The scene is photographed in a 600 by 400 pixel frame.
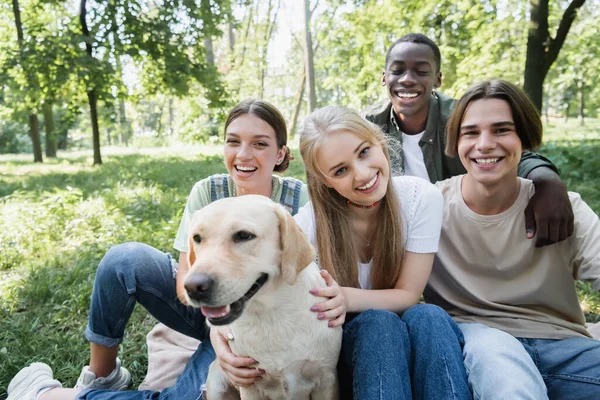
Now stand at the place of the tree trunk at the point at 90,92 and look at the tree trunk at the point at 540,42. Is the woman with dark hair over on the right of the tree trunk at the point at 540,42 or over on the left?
right

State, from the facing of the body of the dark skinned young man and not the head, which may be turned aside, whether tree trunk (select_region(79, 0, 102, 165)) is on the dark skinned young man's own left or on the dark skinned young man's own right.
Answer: on the dark skinned young man's own right

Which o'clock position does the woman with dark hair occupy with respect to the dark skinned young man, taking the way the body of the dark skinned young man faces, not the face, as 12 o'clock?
The woman with dark hair is roughly at 1 o'clock from the dark skinned young man.

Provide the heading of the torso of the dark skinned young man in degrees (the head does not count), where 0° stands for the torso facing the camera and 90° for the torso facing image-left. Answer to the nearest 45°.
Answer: approximately 0°

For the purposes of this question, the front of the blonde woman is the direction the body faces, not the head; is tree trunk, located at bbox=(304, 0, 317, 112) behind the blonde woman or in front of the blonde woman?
behind

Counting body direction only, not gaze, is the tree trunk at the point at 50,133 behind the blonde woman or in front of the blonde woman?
behind

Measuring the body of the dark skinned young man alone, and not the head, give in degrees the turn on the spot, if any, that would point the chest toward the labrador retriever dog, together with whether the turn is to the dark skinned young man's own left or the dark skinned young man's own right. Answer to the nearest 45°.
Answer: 0° — they already face it

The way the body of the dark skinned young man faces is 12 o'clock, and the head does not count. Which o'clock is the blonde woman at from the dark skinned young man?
The blonde woman is roughly at 12 o'clock from the dark skinned young man.

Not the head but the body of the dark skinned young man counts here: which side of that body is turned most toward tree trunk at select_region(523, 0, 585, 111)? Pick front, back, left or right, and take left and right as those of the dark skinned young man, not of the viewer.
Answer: back

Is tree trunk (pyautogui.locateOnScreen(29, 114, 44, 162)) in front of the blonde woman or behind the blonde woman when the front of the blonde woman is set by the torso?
behind

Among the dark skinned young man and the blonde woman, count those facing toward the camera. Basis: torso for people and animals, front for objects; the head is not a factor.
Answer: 2

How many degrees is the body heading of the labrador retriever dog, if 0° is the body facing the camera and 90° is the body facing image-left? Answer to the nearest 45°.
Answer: approximately 45°
